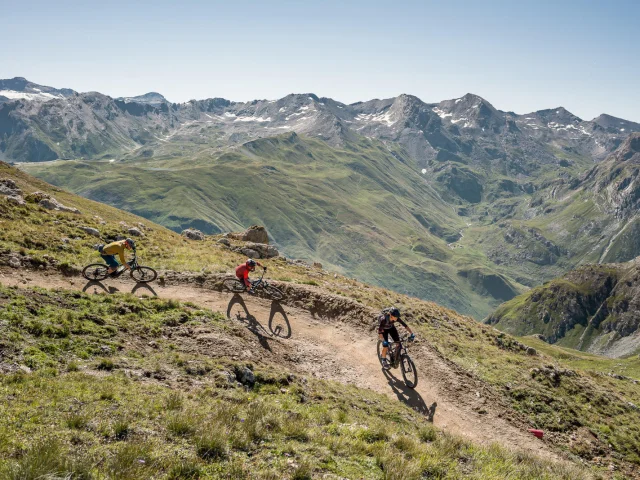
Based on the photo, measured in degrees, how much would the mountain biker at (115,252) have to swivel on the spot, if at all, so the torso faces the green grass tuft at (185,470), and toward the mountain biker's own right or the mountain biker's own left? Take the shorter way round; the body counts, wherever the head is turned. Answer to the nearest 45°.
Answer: approximately 90° to the mountain biker's own right

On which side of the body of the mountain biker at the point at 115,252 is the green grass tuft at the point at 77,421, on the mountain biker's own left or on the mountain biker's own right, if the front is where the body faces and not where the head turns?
on the mountain biker's own right

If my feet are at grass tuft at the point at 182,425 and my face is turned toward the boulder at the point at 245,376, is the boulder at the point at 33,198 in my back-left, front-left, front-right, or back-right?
front-left

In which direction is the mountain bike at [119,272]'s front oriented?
to the viewer's right

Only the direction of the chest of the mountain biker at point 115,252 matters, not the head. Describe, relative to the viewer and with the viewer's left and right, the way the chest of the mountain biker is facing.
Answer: facing to the right of the viewer

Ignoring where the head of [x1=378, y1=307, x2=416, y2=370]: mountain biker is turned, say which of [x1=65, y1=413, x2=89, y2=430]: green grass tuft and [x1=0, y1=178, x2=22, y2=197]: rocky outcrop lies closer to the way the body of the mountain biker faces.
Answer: the green grass tuft

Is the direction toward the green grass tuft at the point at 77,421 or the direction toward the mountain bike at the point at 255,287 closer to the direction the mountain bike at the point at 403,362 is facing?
the green grass tuft

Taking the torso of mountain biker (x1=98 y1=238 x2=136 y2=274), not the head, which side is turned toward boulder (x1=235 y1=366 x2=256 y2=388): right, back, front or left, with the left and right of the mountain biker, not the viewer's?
right

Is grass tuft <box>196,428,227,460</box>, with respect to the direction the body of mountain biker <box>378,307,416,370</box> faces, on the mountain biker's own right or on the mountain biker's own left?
on the mountain biker's own right

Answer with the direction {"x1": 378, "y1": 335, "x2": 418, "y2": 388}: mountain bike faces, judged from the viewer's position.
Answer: facing the viewer and to the right of the viewer

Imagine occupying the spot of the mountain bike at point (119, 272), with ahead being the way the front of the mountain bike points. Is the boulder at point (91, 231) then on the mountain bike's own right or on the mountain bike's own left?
on the mountain bike's own left

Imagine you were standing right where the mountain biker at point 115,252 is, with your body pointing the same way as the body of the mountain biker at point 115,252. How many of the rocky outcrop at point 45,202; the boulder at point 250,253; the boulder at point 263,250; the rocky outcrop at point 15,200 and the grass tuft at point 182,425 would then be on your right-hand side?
1

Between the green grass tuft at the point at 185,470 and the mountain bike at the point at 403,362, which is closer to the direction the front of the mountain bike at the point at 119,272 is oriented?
the mountain bike

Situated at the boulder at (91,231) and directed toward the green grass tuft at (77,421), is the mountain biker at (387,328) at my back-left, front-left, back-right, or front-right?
front-left

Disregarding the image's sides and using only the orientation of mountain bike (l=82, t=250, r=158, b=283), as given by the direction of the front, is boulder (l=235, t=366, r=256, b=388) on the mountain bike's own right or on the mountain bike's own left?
on the mountain bike's own right
